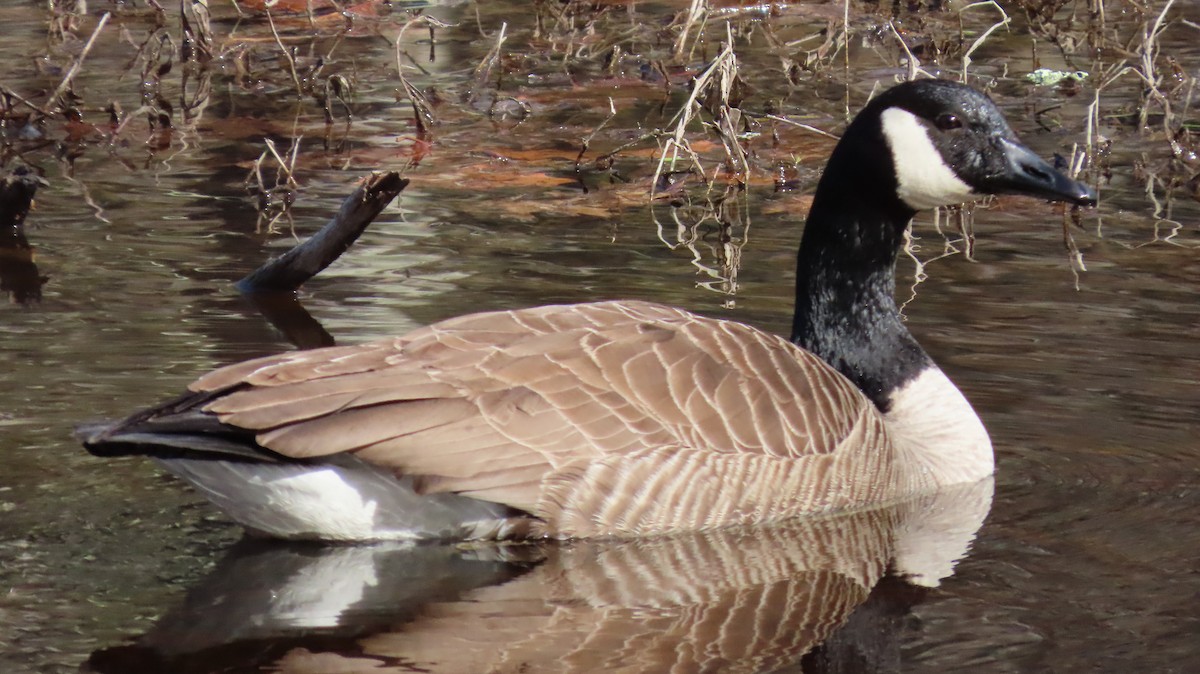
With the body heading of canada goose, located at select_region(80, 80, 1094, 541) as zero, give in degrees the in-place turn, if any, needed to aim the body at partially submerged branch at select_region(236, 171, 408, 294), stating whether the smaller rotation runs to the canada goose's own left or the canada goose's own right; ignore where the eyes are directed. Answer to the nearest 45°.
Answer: approximately 135° to the canada goose's own left

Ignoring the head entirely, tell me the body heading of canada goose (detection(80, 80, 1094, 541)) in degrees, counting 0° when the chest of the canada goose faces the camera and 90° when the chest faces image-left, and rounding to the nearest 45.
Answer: approximately 270°
